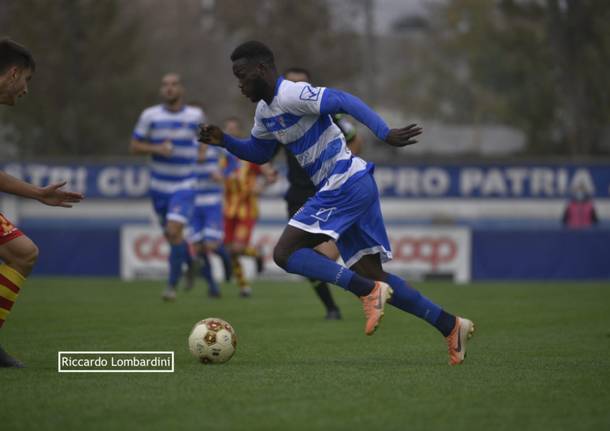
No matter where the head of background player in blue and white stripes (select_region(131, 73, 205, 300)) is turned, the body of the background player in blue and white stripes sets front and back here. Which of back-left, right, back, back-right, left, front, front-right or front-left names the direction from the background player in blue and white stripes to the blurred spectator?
back-left

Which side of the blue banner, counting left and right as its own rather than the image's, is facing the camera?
front

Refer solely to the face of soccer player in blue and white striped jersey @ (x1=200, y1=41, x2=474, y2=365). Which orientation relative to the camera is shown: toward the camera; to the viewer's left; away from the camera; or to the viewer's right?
to the viewer's left

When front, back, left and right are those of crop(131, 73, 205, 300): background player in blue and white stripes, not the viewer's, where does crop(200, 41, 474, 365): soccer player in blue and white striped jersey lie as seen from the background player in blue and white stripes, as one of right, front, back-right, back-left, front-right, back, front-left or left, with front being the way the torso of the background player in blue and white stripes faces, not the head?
front

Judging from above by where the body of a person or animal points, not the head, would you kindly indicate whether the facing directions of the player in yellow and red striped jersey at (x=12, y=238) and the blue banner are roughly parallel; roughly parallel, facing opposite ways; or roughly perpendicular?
roughly perpendicular

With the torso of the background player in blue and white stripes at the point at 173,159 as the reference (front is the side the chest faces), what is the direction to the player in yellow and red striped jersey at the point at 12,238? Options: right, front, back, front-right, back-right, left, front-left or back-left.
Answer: front

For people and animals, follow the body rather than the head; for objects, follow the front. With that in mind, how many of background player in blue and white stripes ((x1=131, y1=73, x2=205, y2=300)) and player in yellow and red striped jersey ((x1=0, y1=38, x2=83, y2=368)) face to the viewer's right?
1

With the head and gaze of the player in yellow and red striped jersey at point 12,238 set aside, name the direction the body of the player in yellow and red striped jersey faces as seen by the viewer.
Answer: to the viewer's right

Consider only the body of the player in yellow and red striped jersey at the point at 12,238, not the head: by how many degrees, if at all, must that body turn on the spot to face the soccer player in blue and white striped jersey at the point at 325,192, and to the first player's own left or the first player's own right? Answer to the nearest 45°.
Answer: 0° — they already face them

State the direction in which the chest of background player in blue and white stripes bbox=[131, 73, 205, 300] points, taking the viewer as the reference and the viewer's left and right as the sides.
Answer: facing the viewer

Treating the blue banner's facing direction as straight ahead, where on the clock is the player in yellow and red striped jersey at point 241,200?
The player in yellow and red striped jersey is roughly at 1 o'clock from the blue banner.

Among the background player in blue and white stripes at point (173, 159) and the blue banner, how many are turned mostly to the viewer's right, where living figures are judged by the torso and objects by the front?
0

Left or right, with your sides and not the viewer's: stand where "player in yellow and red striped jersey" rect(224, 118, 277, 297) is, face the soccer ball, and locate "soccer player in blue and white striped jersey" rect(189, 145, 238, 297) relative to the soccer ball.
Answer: right

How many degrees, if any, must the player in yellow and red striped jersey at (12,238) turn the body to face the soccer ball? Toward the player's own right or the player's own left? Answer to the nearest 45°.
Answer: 0° — they already face it

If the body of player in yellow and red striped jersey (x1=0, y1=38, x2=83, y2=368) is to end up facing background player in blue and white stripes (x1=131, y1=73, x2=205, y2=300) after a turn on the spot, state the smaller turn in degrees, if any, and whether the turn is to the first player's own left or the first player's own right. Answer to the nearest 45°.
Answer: approximately 90° to the first player's own left
